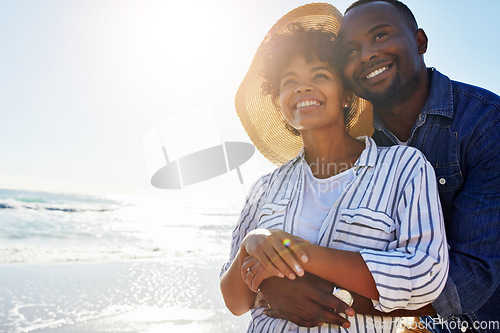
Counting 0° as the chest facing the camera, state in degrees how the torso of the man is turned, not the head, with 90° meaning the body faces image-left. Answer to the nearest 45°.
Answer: approximately 45°

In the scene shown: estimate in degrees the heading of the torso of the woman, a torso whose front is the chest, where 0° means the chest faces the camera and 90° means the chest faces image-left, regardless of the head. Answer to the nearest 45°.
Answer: approximately 45°
